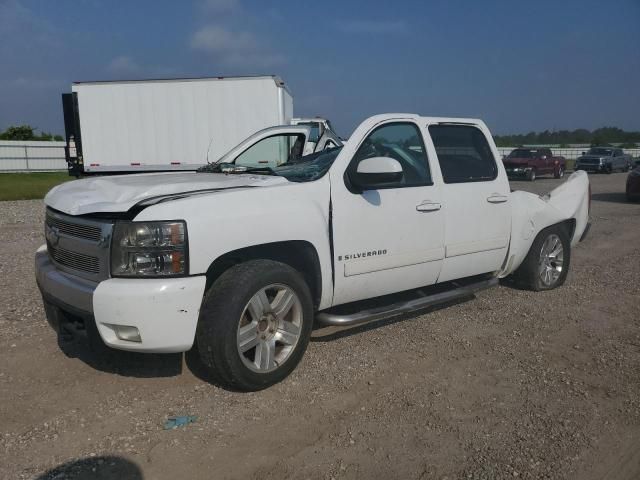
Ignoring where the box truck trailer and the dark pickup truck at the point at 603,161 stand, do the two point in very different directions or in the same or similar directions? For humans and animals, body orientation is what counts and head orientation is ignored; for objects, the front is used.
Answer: very different directions

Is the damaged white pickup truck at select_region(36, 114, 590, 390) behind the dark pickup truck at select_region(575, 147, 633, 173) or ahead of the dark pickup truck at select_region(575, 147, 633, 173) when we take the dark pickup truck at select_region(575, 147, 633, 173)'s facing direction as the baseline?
ahead

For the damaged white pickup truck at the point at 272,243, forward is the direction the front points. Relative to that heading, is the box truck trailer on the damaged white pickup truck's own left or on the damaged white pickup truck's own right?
on the damaged white pickup truck's own right

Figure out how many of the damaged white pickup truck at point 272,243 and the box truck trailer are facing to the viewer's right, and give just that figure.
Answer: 1

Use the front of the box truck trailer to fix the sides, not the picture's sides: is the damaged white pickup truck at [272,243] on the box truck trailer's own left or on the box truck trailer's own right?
on the box truck trailer's own right

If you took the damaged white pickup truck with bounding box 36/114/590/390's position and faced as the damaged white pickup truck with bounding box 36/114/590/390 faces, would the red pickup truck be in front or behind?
behind

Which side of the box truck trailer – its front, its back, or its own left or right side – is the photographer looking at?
right

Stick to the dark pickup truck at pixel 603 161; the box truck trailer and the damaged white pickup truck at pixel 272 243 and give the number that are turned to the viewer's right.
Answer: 1

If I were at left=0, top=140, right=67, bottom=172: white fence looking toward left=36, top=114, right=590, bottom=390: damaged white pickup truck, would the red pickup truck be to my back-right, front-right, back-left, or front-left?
front-left

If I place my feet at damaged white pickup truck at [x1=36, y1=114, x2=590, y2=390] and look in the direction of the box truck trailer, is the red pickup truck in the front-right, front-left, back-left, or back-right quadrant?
front-right

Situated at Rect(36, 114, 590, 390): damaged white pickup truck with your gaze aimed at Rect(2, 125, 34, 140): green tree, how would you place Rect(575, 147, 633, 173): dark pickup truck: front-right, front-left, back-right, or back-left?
front-right

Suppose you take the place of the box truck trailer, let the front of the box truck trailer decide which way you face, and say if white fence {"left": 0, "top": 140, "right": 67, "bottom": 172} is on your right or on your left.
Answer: on your left

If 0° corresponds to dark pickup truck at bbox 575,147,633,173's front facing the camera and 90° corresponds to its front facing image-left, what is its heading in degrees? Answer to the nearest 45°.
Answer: approximately 45°

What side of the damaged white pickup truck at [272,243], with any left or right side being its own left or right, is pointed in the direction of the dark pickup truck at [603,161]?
back

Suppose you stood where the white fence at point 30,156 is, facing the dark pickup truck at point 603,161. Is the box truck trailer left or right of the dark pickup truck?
right
